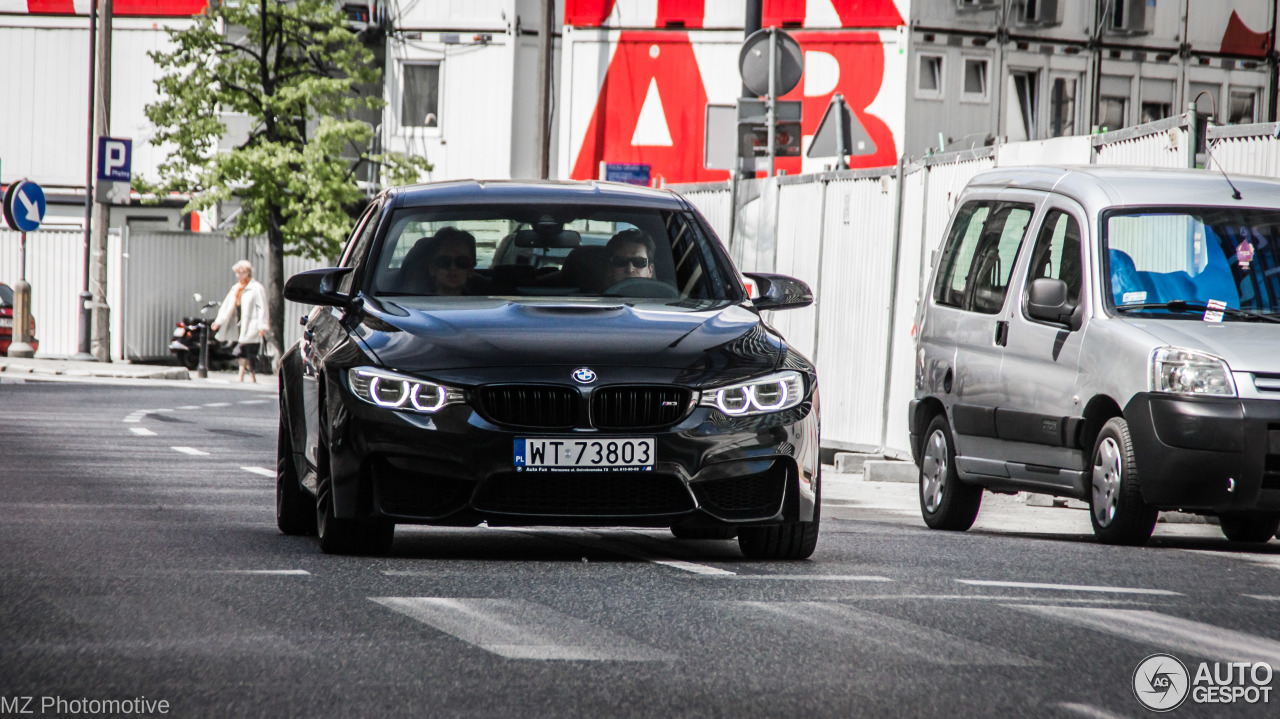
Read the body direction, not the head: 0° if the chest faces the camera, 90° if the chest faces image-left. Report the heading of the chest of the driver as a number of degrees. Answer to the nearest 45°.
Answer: approximately 0°

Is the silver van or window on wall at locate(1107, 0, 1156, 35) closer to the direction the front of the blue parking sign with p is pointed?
the silver van

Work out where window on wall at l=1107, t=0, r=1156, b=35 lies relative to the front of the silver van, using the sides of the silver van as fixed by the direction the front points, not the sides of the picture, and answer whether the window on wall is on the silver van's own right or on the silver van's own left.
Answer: on the silver van's own left

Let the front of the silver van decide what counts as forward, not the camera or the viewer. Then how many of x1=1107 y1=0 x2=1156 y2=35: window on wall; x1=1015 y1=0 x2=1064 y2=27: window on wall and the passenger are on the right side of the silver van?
1

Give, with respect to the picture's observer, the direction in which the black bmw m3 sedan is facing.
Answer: facing the viewer

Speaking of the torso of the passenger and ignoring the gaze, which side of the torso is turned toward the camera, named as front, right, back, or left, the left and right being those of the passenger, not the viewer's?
front

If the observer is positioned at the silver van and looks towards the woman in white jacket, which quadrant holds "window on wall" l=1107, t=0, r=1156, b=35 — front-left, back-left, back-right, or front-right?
front-right

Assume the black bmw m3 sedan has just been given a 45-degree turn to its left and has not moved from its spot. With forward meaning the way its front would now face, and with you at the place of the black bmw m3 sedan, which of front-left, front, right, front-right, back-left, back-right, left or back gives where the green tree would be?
back-left

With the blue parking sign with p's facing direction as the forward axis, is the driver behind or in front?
in front

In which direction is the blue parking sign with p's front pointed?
toward the camera

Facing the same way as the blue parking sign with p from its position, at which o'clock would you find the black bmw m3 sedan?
The black bmw m3 sedan is roughly at 12 o'clock from the blue parking sign with p.

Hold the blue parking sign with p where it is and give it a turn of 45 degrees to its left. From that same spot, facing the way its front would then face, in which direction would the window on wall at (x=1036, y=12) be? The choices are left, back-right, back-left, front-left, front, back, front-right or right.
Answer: front-left

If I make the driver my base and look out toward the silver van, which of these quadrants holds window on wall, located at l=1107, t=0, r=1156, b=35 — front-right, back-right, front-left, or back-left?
front-left

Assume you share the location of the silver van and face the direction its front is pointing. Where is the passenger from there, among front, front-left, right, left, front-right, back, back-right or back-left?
right
